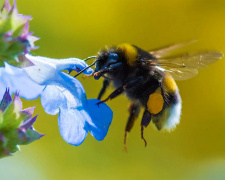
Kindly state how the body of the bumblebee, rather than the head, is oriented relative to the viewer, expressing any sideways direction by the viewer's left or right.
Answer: facing to the left of the viewer

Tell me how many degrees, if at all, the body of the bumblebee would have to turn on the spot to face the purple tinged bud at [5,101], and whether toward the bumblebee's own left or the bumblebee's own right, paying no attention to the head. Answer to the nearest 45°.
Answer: approximately 45° to the bumblebee's own left
